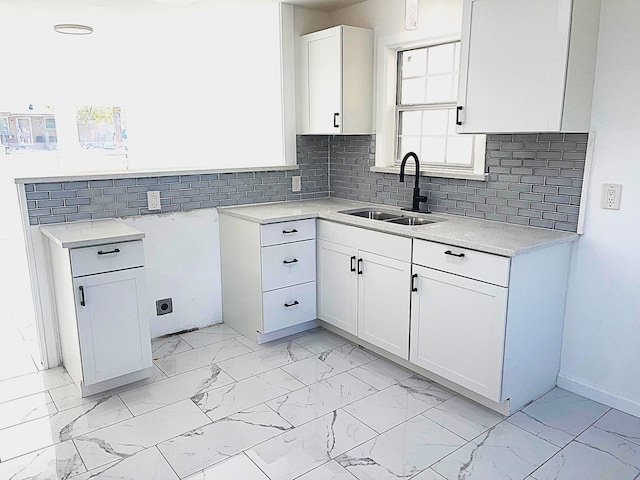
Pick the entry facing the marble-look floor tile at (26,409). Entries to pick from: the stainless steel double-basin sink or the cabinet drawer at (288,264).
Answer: the stainless steel double-basin sink

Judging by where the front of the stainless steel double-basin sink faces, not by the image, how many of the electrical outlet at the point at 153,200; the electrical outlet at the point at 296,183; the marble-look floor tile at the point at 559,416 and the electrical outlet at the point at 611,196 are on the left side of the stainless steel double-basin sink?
2

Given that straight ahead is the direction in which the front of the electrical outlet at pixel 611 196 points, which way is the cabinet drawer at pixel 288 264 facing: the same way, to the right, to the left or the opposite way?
to the left

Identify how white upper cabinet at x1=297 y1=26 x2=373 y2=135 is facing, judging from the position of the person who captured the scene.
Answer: facing the viewer and to the left of the viewer

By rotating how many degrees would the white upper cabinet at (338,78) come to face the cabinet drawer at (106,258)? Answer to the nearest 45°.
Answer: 0° — it already faces it

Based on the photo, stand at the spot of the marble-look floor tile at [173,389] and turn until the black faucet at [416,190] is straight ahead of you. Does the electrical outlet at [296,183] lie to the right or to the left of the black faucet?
left

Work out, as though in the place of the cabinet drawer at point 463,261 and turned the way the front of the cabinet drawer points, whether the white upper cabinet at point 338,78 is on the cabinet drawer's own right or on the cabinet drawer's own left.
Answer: on the cabinet drawer's own right

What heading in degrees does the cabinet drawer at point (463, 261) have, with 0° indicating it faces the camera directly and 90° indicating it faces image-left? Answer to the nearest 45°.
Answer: approximately 45°

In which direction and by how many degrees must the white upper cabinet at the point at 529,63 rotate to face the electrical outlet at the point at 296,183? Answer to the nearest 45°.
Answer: approximately 90° to its right

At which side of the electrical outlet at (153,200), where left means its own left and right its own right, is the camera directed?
front

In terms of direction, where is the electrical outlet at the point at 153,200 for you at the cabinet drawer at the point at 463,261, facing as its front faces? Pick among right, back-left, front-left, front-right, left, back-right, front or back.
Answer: front-right
